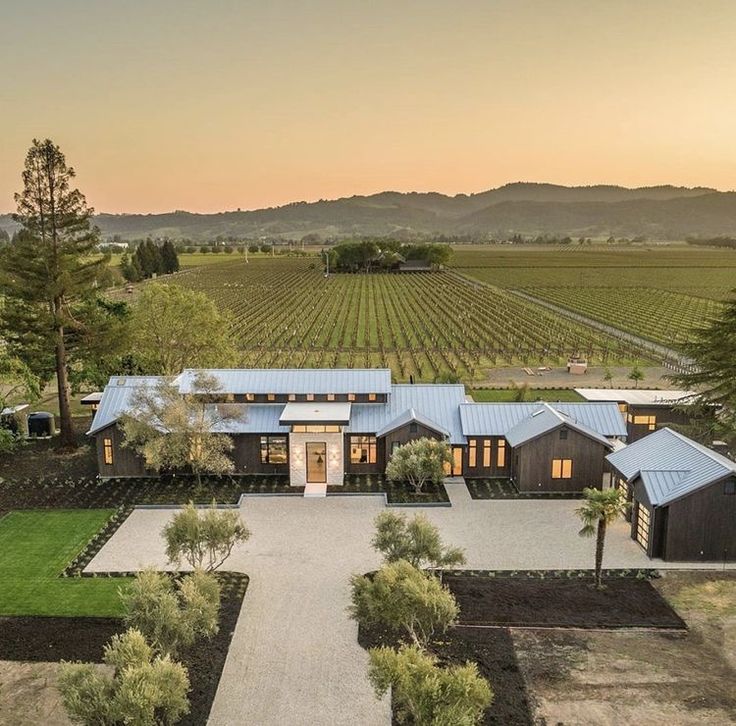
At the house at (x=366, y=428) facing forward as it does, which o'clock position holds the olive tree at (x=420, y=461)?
The olive tree is roughly at 11 o'clock from the house.

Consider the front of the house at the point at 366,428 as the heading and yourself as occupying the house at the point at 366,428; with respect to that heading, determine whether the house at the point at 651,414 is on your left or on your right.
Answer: on your left

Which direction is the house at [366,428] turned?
toward the camera

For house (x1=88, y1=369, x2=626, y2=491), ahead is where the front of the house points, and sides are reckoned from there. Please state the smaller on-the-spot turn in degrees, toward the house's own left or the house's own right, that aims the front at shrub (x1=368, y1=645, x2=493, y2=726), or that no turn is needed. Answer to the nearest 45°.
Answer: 0° — it already faces it

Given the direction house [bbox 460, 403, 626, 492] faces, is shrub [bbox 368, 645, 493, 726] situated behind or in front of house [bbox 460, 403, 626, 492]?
in front

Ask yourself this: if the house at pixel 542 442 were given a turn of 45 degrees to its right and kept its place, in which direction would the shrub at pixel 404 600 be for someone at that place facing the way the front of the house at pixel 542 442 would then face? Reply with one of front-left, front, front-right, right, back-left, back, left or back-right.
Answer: front-left

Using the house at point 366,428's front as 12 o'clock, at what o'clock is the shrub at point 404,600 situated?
The shrub is roughly at 12 o'clock from the house.

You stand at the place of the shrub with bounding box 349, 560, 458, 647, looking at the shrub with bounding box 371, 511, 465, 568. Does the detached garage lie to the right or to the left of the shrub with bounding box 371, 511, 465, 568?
right

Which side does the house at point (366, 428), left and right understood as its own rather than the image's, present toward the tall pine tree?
right

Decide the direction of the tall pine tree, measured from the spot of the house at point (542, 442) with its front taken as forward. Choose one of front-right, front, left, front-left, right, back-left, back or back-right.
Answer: right

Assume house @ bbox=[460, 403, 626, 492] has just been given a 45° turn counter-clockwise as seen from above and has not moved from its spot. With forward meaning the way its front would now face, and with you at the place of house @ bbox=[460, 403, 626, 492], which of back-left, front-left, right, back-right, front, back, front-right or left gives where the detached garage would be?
front

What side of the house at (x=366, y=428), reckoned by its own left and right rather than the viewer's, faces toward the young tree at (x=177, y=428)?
right

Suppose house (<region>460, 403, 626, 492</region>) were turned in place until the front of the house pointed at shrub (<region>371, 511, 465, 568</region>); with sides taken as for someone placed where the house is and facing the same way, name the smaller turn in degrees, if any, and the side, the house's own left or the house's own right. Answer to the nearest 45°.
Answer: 0° — it already faces it

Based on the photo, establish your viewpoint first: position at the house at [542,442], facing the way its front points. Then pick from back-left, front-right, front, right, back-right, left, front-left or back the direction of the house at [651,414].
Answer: back-left

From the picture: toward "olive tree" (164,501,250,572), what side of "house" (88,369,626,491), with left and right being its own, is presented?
front
